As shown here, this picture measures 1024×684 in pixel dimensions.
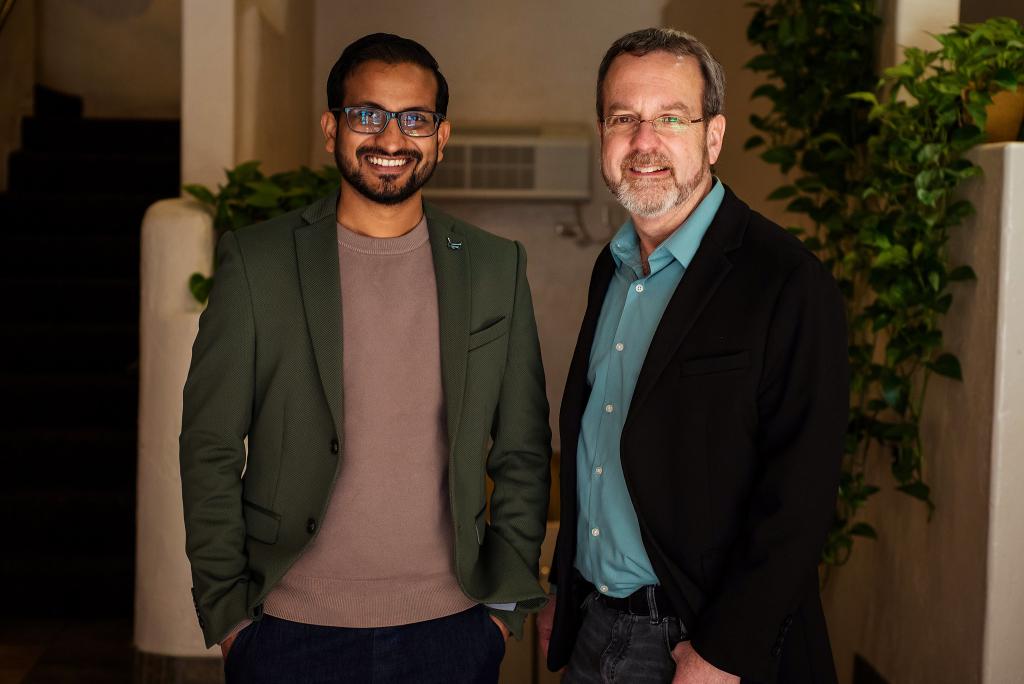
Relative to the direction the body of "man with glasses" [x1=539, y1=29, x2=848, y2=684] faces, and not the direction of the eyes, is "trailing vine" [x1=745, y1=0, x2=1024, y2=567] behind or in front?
behind

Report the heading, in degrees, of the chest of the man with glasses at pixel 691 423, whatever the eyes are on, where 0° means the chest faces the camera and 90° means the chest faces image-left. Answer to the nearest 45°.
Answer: approximately 45°

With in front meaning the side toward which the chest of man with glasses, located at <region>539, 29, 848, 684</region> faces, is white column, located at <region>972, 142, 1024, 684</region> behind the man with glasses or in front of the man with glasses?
behind

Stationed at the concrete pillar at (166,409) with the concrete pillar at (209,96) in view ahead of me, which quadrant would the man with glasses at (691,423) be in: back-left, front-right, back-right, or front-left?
back-right

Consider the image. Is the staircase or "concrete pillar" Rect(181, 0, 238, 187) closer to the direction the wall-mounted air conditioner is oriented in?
the concrete pillar
